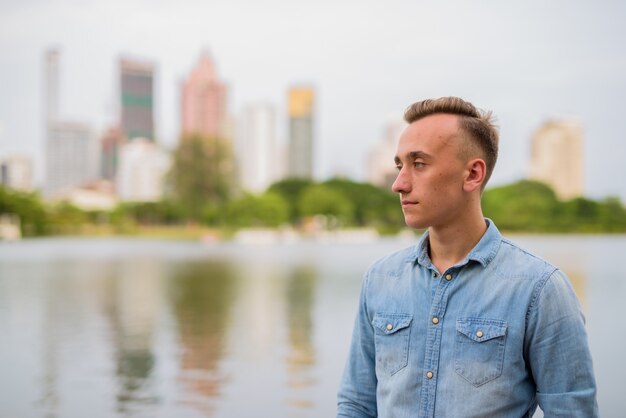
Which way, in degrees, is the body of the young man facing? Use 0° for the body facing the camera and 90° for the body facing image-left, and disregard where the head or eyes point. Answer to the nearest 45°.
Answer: approximately 45°

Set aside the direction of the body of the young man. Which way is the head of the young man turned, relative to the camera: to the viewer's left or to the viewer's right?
to the viewer's left
